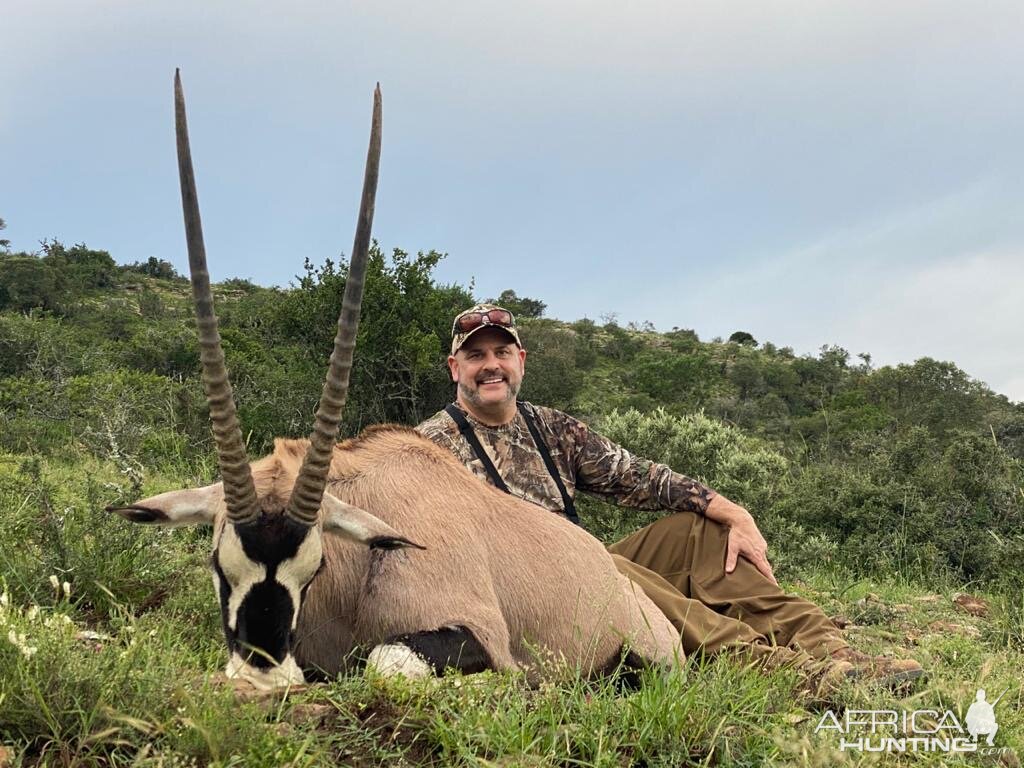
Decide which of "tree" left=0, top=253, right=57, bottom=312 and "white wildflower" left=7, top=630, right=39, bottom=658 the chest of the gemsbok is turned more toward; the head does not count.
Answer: the white wildflower

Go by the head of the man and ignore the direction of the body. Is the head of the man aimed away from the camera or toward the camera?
toward the camera

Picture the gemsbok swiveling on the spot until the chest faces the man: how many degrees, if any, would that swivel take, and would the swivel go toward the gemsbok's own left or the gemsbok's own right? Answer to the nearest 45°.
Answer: approximately 180°

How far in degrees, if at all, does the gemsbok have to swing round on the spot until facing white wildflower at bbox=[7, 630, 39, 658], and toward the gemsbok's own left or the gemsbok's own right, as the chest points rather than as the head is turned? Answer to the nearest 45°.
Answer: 0° — it already faces it

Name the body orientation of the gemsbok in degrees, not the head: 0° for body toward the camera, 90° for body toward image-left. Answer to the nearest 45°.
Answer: approximately 45°

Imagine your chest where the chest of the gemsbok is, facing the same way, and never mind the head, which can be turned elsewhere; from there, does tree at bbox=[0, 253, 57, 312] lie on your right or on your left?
on your right

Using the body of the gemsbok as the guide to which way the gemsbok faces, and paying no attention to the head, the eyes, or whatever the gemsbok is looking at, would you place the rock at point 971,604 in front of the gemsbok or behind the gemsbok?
behind
